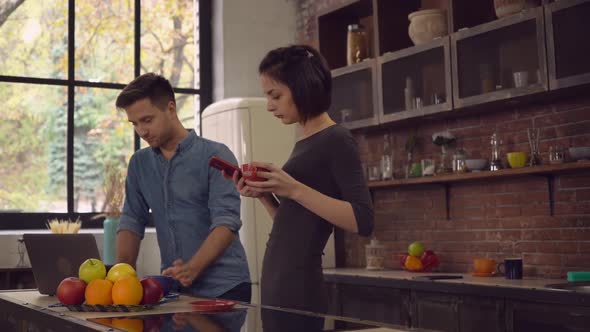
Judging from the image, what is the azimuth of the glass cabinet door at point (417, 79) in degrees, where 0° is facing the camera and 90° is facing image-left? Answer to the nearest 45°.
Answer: approximately 45°

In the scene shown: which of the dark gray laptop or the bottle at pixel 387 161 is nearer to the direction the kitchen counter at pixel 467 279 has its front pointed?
the dark gray laptop

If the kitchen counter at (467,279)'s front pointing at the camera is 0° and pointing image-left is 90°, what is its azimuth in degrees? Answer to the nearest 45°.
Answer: approximately 45°

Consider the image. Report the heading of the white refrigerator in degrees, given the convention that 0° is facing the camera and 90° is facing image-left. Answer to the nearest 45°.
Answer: approximately 45°

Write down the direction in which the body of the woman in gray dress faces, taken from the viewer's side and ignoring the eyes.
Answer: to the viewer's left

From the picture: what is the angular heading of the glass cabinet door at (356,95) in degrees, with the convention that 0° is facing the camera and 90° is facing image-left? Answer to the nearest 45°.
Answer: approximately 45°

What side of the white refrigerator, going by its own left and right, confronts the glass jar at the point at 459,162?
left
